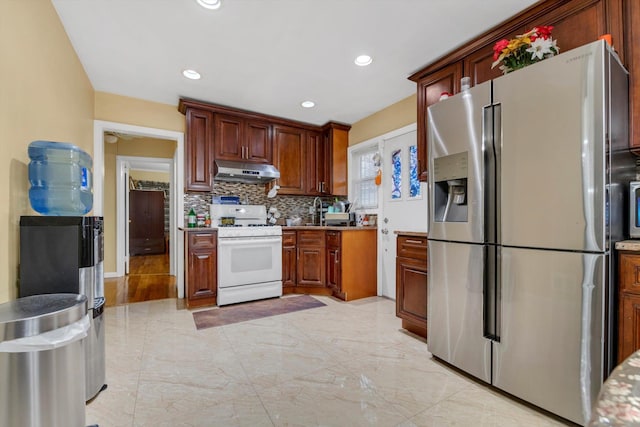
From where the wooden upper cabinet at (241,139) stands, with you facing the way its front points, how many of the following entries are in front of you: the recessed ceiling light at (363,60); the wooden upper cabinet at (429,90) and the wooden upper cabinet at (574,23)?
3

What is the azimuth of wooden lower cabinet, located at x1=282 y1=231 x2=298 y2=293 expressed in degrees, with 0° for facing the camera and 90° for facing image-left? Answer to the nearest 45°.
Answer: approximately 315°

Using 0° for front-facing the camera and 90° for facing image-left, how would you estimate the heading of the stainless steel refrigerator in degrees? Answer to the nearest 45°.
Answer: approximately 45°

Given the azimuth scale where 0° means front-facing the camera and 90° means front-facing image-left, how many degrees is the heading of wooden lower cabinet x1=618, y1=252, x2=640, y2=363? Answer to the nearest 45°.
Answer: approximately 0°

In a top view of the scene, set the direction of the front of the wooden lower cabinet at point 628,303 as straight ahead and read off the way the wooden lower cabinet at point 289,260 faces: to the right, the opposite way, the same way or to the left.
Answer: to the left
